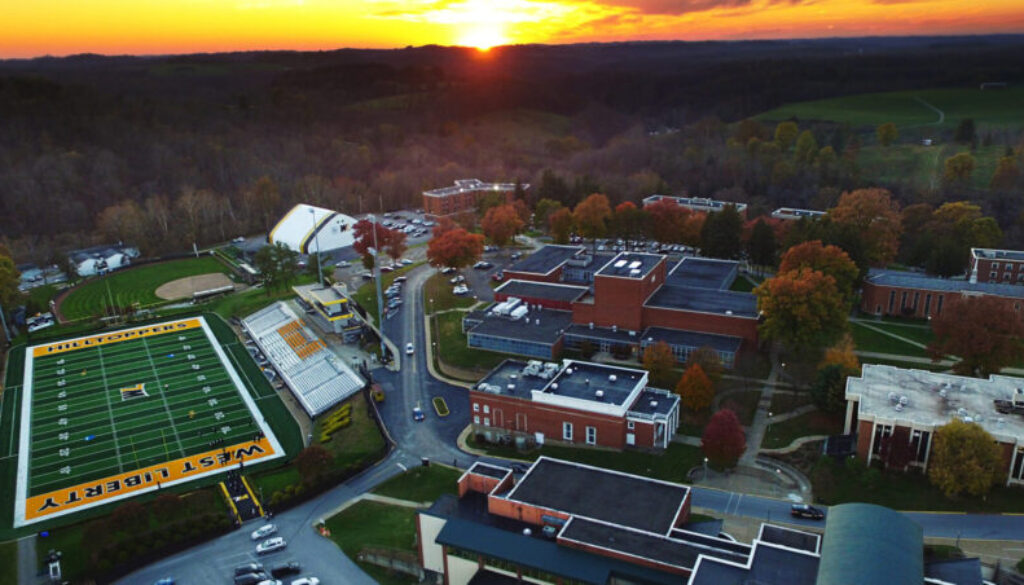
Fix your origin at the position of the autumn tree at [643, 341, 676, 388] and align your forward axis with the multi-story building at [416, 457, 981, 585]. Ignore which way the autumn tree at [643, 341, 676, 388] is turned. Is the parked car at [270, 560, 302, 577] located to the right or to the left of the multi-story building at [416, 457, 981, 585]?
right

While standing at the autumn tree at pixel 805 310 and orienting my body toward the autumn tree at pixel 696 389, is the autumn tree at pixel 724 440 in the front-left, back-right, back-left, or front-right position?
front-left

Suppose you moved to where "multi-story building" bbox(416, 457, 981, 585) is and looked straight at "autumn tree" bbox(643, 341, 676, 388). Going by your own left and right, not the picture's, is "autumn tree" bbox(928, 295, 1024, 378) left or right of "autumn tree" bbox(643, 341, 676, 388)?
right

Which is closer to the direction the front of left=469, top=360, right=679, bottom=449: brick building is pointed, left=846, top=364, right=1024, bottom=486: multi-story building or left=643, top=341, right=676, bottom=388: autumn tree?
the multi-story building

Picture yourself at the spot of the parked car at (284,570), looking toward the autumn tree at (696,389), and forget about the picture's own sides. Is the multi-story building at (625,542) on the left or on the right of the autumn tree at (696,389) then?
right

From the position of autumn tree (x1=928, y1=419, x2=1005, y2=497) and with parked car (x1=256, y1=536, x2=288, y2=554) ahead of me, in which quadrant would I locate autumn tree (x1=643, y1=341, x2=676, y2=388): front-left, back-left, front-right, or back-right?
front-right
